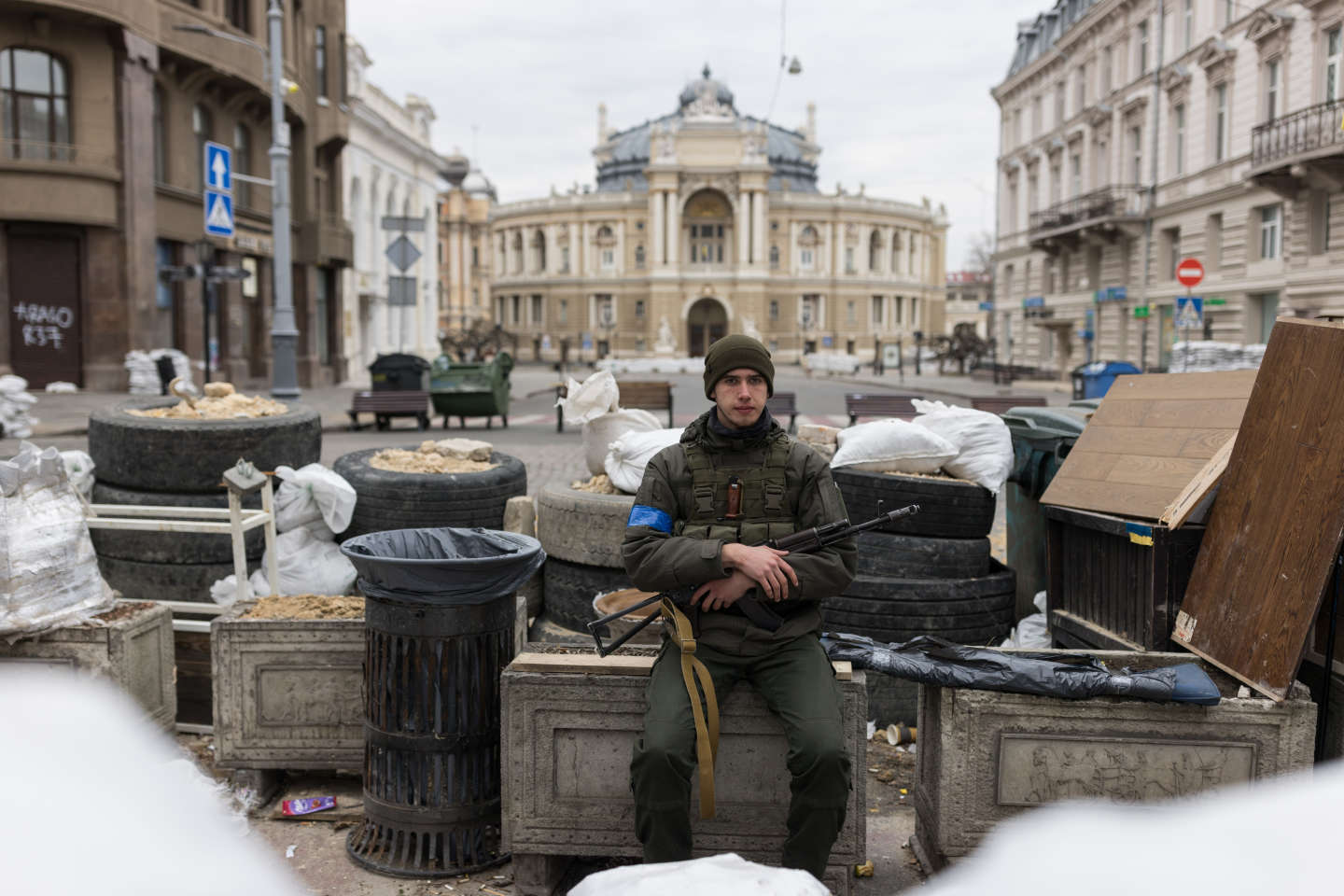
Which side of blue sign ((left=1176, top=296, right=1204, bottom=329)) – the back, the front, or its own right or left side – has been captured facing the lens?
front

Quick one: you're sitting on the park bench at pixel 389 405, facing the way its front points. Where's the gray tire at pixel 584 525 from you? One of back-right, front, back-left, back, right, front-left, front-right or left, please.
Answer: front

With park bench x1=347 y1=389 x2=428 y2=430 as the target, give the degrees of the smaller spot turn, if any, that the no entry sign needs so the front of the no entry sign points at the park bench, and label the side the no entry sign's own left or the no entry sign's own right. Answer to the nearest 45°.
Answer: approximately 90° to the no entry sign's own right

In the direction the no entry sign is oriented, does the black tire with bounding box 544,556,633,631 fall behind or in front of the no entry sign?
in front

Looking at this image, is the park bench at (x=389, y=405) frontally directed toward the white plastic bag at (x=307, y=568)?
yes

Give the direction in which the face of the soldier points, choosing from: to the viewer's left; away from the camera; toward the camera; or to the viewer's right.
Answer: toward the camera

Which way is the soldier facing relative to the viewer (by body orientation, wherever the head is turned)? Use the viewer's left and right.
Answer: facing the viewer

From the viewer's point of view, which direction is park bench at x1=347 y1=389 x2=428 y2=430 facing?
toward the camera

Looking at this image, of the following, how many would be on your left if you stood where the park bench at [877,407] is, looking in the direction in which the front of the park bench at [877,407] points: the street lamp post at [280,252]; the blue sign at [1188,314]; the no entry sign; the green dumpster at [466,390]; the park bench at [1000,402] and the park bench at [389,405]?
3

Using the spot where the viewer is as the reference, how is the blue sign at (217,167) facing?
facing the viewer and to the right of the viewer

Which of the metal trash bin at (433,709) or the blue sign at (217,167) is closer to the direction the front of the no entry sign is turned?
the metal trash bin

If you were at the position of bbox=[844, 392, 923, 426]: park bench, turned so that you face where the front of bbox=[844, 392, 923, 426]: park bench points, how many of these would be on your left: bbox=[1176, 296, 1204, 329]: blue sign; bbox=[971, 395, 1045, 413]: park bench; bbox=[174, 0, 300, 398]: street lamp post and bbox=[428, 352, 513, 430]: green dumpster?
2
